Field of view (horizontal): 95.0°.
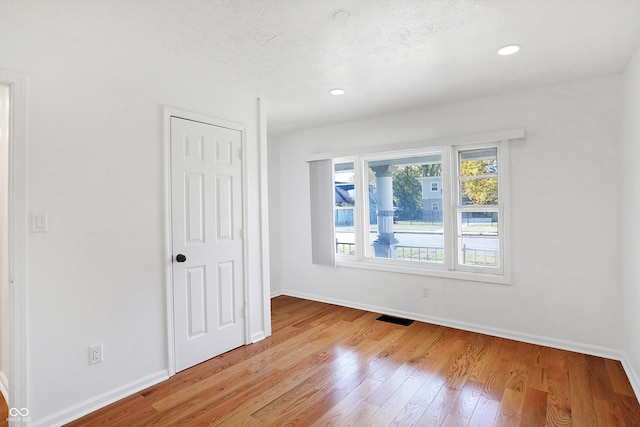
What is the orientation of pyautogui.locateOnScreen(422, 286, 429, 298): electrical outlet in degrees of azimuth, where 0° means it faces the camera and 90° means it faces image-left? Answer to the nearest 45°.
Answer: approximately 0°

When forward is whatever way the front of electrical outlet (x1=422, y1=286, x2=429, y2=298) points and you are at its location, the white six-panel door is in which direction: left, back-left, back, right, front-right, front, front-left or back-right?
front-right
